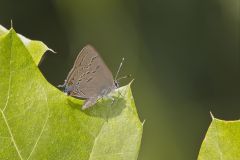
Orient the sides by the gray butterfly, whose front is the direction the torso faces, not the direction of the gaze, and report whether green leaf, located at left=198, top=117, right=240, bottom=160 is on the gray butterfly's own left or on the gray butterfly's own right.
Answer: on the gray butterfly's own right

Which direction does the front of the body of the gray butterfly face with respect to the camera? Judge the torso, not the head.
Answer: to the viewer's right
